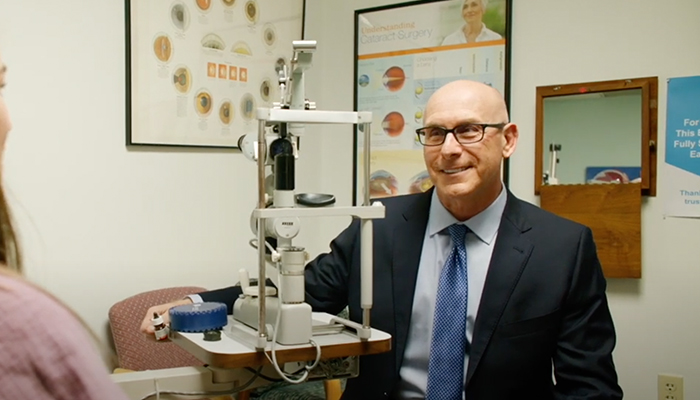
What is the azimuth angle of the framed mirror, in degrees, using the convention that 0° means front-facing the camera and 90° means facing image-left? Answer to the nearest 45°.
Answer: approximately 45°

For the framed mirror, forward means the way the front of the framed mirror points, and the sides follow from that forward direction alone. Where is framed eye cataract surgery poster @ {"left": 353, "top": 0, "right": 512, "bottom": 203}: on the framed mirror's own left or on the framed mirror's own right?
on the framed mirror's own right

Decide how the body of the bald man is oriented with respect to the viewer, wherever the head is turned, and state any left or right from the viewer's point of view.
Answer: facing the viewer and to the left of the viewer

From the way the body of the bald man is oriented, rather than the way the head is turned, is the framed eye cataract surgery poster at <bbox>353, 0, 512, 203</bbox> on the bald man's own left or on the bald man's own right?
on the bald man's own right

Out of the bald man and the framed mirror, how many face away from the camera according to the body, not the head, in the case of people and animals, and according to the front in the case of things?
0

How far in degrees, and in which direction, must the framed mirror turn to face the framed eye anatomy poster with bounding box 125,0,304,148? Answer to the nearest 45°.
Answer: approximately 45° to its right

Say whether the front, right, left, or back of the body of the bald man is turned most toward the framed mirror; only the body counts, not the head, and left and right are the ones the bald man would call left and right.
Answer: back

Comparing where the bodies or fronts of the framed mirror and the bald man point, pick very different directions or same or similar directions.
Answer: same or similar directions

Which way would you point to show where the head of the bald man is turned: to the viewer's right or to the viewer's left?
to the viewer's left
